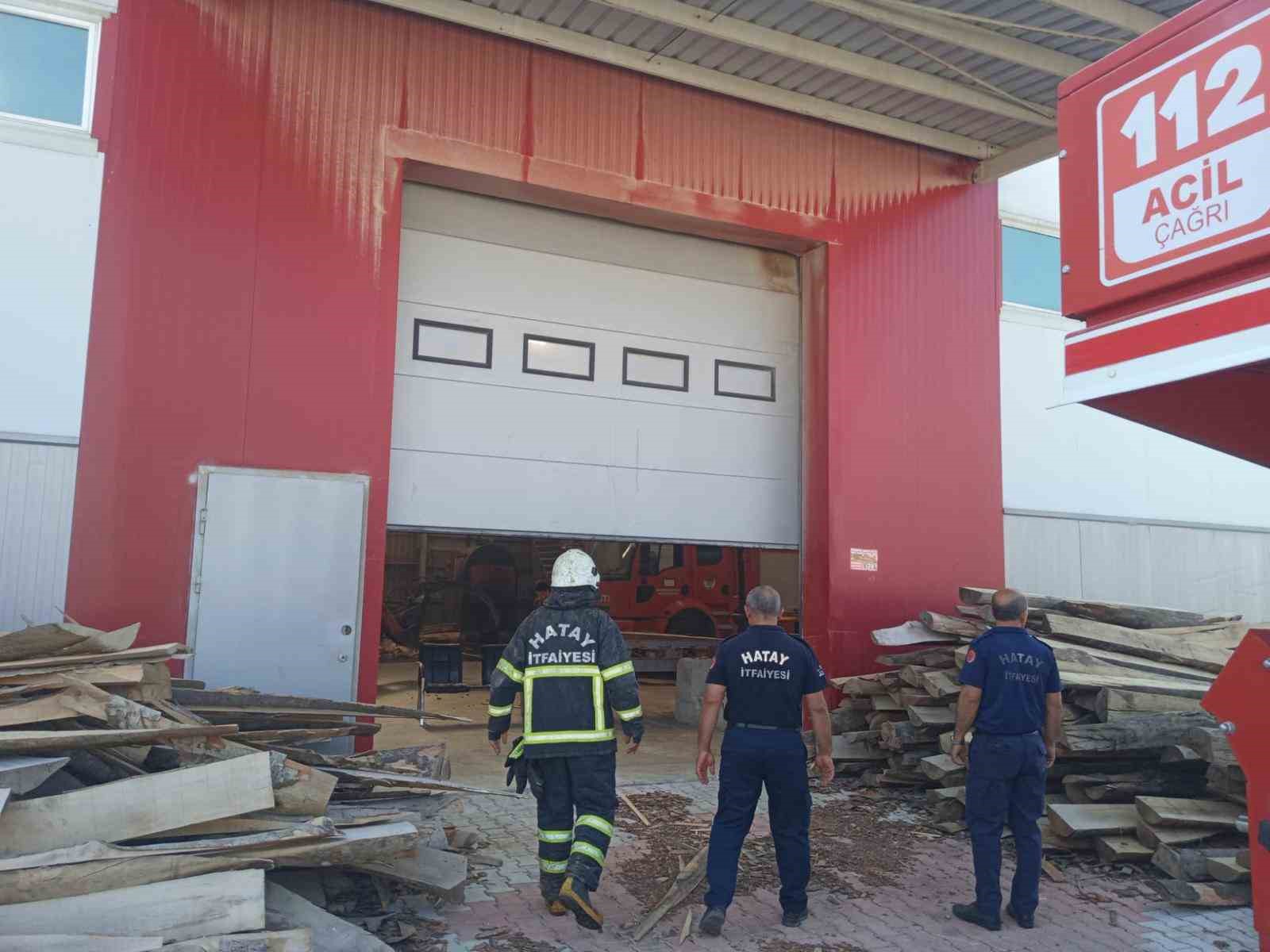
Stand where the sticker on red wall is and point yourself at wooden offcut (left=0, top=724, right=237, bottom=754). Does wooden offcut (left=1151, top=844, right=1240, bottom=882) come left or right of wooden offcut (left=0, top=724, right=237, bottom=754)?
left

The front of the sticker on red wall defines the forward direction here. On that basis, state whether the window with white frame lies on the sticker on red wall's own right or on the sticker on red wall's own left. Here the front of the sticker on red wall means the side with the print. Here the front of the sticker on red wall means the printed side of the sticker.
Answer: on the sticker on red wall's own right

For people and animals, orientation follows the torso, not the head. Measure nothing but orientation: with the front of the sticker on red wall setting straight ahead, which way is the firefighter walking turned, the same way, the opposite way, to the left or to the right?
the opposite way

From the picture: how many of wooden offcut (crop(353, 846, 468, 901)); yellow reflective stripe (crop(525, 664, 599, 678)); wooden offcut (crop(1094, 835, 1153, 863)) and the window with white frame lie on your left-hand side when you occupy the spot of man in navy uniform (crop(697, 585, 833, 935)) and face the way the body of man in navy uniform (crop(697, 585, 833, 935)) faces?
3

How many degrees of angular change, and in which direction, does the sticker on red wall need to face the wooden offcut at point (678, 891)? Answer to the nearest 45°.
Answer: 0° — it already faces it

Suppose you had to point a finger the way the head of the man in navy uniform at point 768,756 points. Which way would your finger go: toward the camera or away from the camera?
away from the camera

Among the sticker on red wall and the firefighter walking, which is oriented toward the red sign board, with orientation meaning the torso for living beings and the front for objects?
the sticker on red wall

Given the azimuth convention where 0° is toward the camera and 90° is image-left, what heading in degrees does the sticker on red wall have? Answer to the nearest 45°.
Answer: approximately 0°

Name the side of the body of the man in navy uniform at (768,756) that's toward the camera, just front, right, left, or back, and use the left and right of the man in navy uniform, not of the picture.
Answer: back

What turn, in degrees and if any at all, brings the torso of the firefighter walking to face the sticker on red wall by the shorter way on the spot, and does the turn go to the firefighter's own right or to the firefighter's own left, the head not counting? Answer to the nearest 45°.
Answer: approximately 45° to the firefighter's own right

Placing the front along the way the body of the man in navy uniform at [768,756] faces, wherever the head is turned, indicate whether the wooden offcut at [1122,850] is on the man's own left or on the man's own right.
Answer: on the man's own right

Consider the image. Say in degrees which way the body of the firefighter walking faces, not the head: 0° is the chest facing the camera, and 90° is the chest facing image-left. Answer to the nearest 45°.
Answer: approximately 180°
